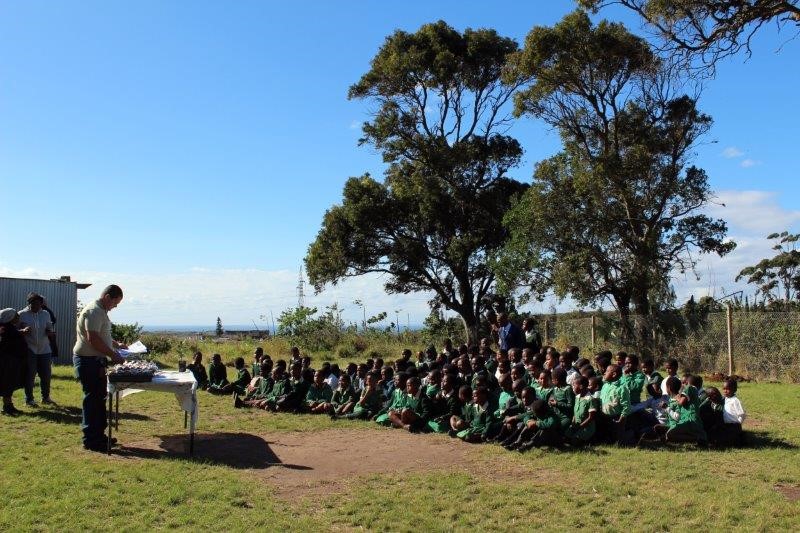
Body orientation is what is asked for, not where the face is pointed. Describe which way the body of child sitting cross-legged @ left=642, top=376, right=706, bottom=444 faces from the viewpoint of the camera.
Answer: to the viewer's left

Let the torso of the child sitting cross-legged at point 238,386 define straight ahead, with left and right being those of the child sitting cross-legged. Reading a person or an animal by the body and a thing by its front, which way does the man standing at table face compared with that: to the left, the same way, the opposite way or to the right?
the opposite way

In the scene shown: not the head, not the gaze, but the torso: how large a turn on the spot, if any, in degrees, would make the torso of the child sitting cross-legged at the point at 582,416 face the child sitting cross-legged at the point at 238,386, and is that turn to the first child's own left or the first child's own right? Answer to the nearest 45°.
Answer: approximately 90° to the first child's own right

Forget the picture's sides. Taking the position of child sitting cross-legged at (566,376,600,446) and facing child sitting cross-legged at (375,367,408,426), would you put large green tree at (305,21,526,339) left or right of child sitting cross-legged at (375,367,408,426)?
right

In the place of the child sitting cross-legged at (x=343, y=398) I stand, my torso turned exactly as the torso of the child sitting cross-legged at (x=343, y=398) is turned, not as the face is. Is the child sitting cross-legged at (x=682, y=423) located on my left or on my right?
on my left

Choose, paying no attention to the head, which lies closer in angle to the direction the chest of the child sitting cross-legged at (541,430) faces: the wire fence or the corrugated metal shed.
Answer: the corrugated metal shed

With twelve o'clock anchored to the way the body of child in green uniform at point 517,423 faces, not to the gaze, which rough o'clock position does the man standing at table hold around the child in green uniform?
The man standing at table is roughly at 1 o'clock from the child in green uniform.

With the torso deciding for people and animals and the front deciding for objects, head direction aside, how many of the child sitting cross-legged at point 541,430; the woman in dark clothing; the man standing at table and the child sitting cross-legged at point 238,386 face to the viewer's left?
2

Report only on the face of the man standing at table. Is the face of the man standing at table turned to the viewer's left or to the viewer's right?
to the viewer's right

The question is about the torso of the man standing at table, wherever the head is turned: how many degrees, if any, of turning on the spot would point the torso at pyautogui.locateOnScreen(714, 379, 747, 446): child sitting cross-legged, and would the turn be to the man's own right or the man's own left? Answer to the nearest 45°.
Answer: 0° — they already face them
